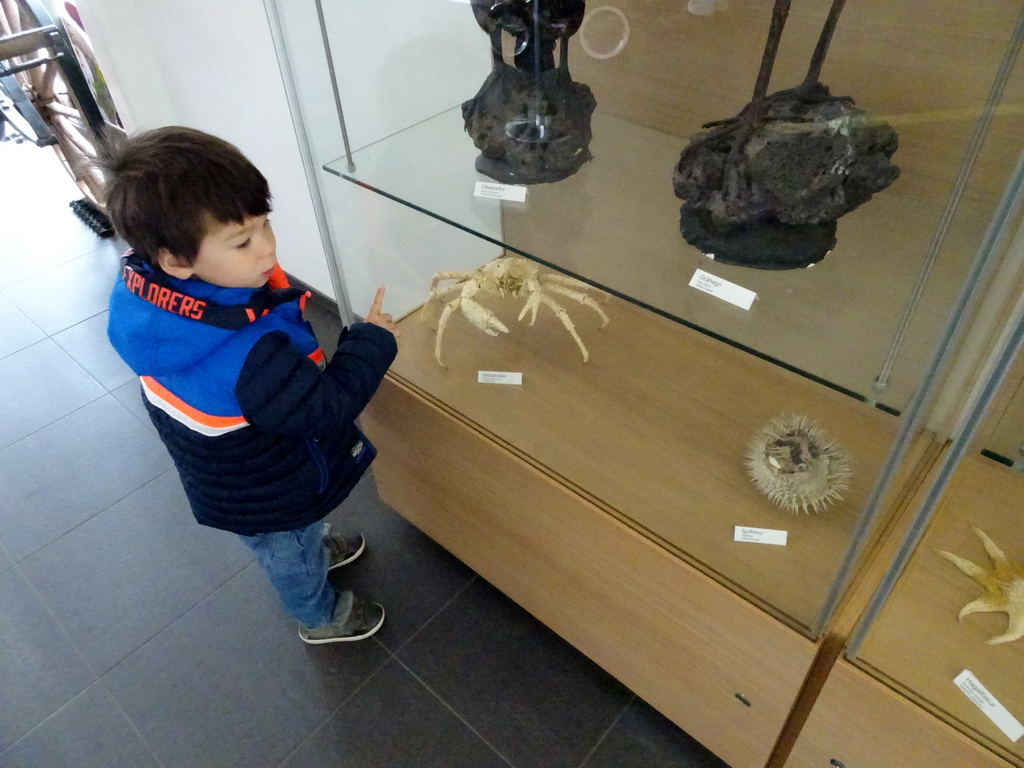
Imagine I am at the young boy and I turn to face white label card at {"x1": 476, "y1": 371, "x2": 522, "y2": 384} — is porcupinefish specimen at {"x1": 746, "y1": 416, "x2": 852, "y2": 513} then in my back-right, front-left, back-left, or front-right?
front-right

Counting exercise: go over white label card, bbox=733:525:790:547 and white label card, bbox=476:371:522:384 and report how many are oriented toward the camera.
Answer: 2

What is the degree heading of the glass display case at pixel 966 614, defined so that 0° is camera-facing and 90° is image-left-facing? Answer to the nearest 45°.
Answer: approximately 45°

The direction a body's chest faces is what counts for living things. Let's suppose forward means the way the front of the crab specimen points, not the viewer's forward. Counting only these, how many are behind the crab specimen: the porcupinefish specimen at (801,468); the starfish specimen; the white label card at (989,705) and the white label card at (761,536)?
0

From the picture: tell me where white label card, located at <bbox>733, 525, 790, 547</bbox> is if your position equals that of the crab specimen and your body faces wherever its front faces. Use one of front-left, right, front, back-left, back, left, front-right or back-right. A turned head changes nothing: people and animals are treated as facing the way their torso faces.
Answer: front-left

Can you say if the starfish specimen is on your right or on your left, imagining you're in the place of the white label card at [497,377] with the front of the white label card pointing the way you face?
on your left

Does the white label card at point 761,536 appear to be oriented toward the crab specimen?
no

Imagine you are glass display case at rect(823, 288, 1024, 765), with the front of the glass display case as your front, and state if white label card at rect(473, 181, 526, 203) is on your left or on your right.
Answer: on your right

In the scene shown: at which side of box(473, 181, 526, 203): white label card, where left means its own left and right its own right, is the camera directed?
front

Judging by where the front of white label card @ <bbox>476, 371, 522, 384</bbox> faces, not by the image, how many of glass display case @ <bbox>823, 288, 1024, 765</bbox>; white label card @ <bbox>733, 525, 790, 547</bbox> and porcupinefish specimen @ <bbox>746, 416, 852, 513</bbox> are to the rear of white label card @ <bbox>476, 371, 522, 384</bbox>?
0

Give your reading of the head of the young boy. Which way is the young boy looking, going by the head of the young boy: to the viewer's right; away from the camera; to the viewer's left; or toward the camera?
to the viewer's right

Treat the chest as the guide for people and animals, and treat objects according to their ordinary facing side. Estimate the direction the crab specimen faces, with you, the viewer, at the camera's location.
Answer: facing the viewer

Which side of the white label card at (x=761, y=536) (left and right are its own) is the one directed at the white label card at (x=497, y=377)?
right

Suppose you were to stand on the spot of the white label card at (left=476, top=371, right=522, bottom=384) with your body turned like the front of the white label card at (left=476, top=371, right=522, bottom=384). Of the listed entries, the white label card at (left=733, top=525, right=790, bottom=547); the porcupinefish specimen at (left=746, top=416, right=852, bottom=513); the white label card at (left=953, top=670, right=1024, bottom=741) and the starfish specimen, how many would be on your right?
0
